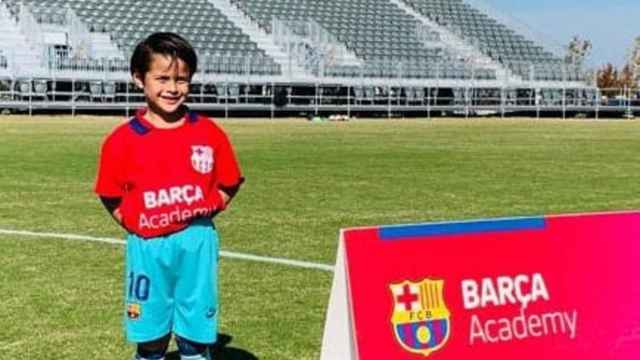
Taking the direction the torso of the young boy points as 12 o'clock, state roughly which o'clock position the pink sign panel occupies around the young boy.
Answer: The pink sign panel is roughly at 9 o'clock from the young boy.

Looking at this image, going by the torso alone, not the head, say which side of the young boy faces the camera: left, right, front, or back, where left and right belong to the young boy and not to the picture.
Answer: front
